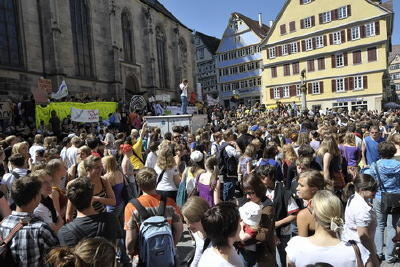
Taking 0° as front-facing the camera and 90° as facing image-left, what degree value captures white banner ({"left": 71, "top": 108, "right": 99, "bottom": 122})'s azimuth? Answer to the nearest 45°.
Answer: approximately 0°

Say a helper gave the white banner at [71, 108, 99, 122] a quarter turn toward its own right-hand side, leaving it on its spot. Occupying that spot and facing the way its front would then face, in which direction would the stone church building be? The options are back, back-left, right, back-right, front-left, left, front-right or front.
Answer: right

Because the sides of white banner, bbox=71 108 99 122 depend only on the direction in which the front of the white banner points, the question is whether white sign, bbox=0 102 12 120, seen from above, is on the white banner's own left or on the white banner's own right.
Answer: on the white banner's own right
